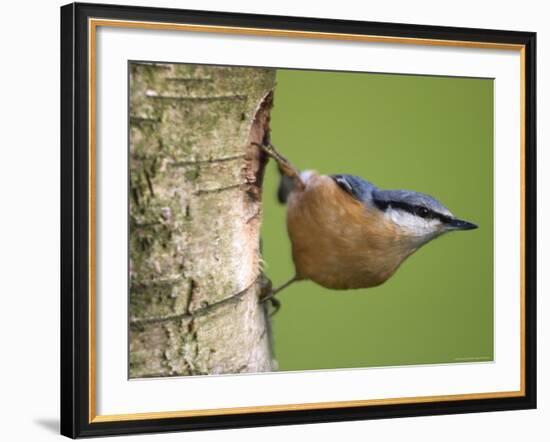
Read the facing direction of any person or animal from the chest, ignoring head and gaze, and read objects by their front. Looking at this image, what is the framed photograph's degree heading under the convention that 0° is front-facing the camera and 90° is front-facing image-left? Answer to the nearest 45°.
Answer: approximately 315°
